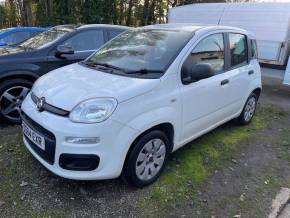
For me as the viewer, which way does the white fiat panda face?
facing the viewer and to the left of the viewer

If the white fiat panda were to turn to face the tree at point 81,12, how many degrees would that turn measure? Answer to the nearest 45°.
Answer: approximately 135° to its right

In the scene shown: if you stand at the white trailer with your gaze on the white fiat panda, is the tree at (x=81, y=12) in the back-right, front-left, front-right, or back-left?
back-right

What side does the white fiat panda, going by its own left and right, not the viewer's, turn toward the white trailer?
back
